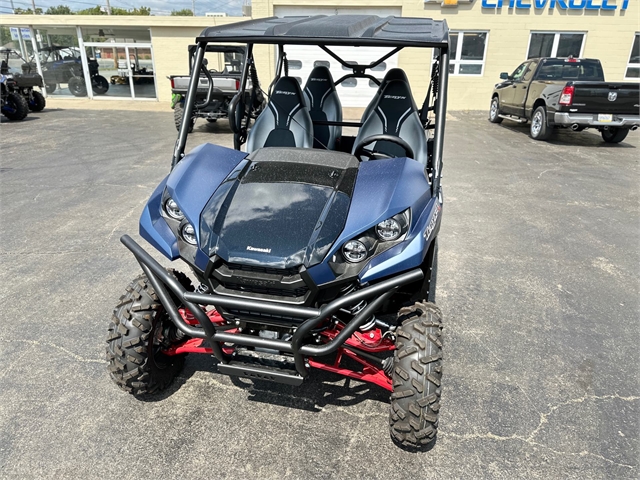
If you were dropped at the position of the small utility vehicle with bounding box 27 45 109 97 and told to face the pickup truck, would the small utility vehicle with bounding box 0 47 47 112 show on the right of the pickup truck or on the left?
right

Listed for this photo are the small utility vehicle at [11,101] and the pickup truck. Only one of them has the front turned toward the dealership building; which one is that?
the pickup truck

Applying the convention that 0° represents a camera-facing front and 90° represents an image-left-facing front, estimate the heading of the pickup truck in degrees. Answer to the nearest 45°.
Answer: approximately 135°

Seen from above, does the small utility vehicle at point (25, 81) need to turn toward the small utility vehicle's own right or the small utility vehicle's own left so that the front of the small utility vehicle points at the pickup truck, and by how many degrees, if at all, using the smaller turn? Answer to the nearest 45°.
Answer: approximately 180°

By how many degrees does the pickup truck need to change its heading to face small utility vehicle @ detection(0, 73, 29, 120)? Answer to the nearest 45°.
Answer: approximately 45° to its left

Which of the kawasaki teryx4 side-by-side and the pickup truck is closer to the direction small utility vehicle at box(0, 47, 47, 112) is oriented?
the pickup truck
